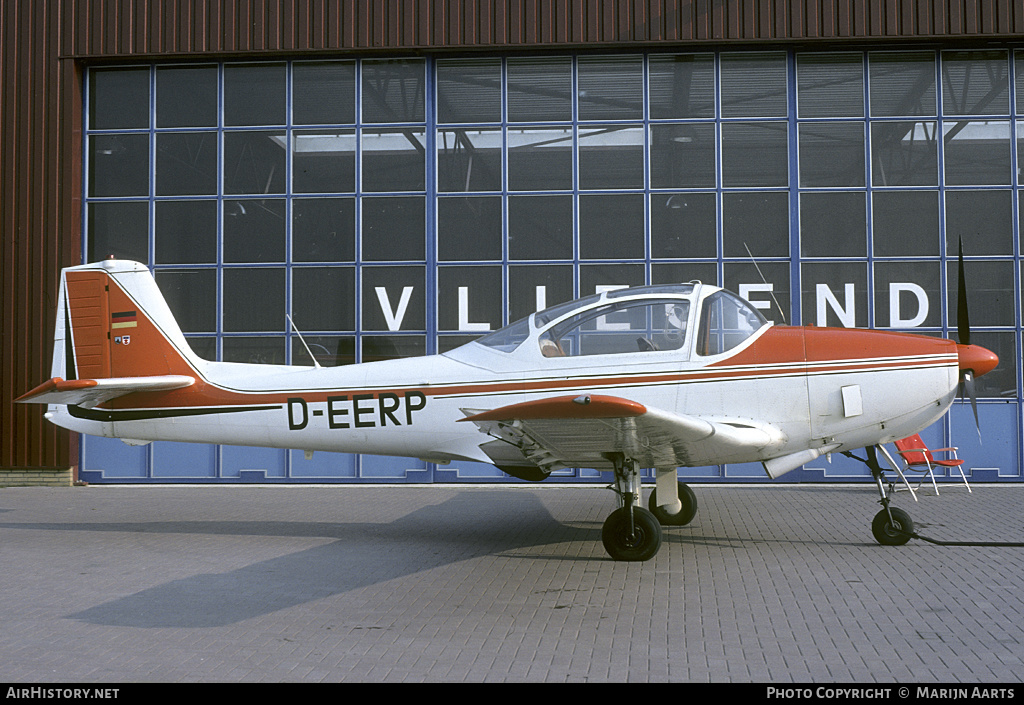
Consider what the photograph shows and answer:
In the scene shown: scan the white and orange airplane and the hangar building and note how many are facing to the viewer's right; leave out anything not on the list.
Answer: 1

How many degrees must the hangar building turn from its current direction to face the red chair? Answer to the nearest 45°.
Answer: approximately 90° to its left

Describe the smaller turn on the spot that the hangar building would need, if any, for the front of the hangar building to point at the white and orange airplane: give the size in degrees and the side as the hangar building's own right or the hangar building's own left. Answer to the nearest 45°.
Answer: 0° — it already faces it

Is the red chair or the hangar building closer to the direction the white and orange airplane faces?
the red chair

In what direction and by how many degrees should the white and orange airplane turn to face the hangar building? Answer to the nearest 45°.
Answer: approximately 90° to its left

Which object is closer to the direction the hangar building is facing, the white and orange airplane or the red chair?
the white and orange airplane

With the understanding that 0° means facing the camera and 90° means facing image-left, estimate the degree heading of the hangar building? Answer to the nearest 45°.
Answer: approximately 0°

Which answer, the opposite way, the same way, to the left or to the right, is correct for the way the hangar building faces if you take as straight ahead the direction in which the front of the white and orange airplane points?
to the right

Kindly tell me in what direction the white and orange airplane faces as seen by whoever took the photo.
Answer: facing to the right of the viewer
